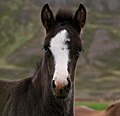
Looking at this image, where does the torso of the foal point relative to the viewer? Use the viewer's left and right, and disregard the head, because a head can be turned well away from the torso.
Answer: facing the viewer and to the right of the viewer
